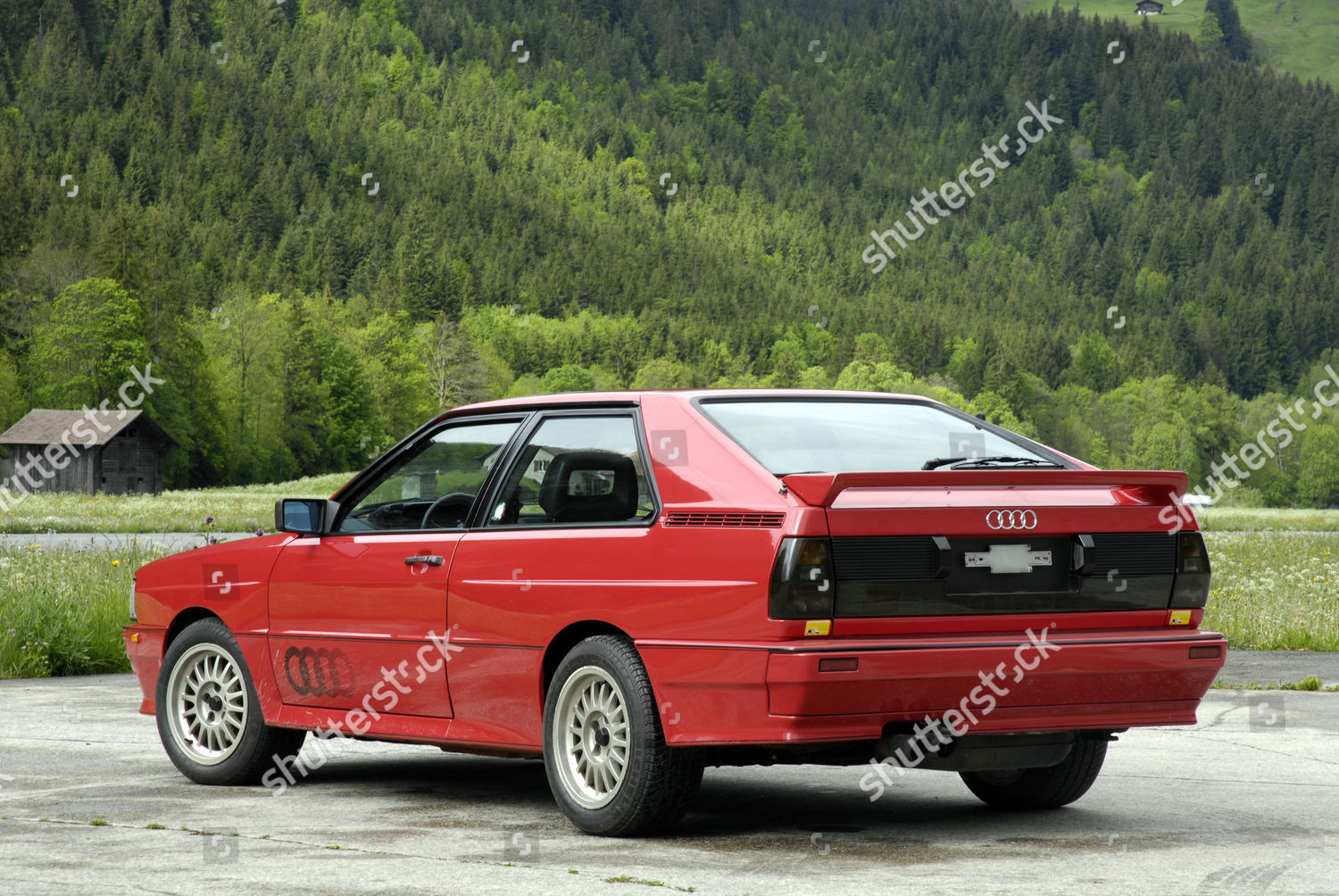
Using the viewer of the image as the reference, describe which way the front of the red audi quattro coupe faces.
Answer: facing away from the viewer and to the left of the viewer
